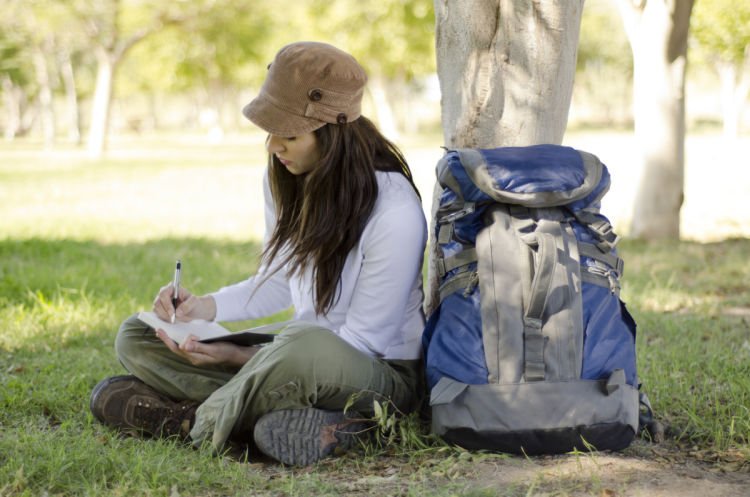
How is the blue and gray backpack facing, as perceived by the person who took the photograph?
facing the viewer

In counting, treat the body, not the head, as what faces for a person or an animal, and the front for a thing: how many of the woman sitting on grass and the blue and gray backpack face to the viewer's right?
0

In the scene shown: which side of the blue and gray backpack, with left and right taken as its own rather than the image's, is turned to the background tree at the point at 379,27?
back

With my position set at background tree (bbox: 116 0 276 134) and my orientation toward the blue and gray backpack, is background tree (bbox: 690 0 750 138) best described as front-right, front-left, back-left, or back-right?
front-left

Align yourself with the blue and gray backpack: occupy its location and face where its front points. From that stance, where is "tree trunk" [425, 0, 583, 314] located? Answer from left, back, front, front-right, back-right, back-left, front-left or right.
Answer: back

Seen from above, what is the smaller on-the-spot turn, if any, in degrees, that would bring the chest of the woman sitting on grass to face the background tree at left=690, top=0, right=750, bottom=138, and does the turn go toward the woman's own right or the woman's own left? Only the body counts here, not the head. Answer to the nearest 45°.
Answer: approximately 180°

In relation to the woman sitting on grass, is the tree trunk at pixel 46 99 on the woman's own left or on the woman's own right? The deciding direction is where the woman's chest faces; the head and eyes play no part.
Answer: on the woman's own right

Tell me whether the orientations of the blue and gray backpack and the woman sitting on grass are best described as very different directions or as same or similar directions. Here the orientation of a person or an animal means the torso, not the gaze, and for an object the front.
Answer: same or similar directions

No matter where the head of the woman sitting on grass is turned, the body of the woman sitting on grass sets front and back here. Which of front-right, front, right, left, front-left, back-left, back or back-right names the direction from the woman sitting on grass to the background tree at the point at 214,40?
back-right

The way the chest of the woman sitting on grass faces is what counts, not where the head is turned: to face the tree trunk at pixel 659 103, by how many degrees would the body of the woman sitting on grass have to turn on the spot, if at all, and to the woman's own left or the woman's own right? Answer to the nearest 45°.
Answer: approximately 180°
